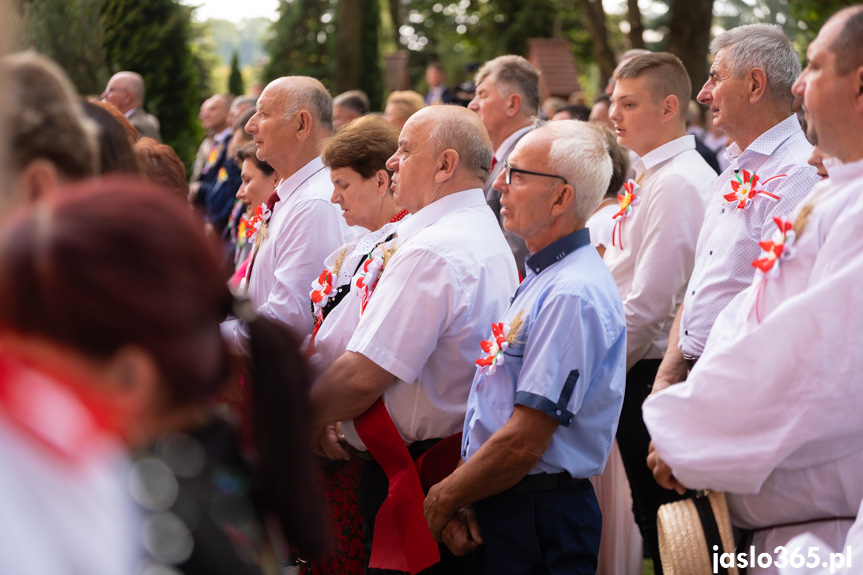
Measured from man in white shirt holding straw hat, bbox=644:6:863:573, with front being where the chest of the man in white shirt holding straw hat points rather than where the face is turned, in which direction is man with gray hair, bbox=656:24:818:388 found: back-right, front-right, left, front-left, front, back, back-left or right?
right

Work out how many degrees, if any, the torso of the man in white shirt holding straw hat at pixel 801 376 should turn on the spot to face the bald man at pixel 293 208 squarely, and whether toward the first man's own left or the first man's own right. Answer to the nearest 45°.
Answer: approximately 45° to the first man's own right

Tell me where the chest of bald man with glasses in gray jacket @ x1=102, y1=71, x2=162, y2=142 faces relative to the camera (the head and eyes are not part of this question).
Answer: to the viewer's left

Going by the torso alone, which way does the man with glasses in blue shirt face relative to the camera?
to the viewer's left

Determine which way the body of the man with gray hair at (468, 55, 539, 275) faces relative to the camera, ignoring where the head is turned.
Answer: to the viewer's left

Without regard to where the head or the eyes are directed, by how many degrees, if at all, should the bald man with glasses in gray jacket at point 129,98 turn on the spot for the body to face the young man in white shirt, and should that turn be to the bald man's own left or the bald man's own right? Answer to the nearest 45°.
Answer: approximately 135° to the bald man's own left

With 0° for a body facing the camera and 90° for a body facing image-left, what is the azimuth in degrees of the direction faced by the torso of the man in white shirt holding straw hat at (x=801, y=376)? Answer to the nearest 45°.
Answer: approximately 90°

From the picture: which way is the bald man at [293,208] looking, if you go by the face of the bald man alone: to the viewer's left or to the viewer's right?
to the viewer's left

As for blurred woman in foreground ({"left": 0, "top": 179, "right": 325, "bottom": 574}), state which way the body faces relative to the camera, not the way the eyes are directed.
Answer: to the viewer's left

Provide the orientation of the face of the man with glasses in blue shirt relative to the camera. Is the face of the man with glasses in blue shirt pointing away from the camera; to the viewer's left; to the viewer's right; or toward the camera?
to the viewer's left

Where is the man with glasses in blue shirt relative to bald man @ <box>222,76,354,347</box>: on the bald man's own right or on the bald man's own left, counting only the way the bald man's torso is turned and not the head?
on the bald man's own left

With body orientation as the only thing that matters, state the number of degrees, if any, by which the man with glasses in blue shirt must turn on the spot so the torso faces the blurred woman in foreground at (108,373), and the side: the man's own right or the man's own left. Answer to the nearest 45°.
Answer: approximately 90° to the man's own left

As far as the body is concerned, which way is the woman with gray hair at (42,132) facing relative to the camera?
to the viewer's left

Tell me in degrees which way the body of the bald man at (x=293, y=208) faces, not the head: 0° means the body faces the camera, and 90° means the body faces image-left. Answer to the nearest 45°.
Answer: approximately 90°

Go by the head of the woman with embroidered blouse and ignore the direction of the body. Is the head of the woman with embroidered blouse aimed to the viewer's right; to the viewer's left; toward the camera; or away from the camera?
to the viewer's left

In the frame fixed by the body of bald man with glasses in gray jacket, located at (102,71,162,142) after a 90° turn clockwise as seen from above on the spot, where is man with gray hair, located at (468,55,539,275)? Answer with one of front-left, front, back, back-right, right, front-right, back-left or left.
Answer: back-right

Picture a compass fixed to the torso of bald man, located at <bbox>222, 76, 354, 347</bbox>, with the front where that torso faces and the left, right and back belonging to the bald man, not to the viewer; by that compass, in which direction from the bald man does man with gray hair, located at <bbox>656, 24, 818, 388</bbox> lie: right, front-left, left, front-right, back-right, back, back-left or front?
back-left
